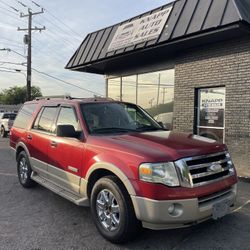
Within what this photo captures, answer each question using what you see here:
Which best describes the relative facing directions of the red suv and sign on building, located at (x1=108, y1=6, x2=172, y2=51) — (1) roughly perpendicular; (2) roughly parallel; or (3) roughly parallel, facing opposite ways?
roughly perpendicular

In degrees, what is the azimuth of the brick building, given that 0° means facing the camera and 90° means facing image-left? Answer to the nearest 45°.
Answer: approximately 45°

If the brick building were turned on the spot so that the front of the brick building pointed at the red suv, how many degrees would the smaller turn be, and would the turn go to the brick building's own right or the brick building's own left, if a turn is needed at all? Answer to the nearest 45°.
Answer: approximately 45° to the brick building's own left

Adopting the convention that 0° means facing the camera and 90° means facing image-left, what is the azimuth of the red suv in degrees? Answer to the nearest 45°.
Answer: approximately 315°

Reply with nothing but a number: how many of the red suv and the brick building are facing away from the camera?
0

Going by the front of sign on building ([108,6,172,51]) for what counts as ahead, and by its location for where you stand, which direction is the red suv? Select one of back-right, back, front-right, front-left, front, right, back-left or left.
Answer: front-left

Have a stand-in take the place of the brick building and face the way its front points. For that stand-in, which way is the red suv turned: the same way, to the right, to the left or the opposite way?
to the left

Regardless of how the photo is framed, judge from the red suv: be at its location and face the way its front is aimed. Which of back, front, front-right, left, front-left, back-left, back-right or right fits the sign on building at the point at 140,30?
back-left

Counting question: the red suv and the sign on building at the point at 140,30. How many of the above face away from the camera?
0

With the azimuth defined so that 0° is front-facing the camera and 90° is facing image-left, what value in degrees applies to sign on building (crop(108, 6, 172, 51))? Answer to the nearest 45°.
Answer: approximately 45°
